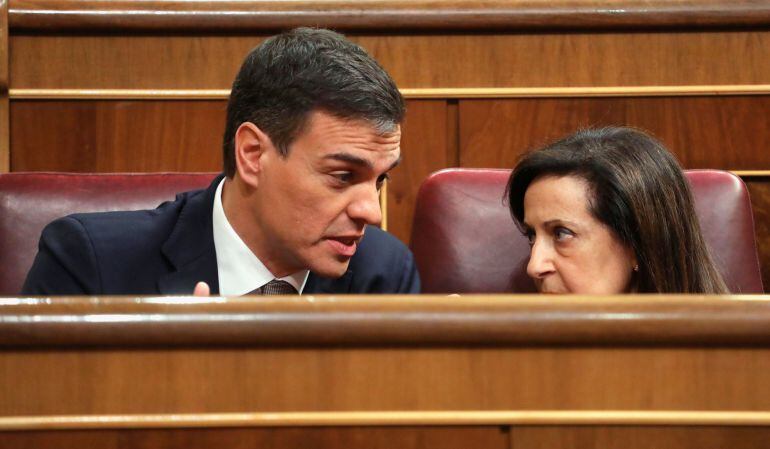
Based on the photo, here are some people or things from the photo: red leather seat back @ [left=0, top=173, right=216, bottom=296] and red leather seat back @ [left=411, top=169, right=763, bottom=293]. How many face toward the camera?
2

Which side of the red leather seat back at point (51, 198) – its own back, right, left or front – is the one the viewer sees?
front

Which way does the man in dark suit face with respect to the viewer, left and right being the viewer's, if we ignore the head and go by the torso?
facing the viewer and to the right of the viewer

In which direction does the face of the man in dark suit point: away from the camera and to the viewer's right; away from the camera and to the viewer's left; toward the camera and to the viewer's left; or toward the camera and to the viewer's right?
toward the camera and to the viewer's right

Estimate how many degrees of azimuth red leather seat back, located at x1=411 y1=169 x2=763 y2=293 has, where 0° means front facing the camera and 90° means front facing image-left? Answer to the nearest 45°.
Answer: approximately 0°

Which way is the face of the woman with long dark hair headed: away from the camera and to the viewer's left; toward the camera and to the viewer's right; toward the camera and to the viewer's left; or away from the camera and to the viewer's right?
toward the camera and to the viewer's left
